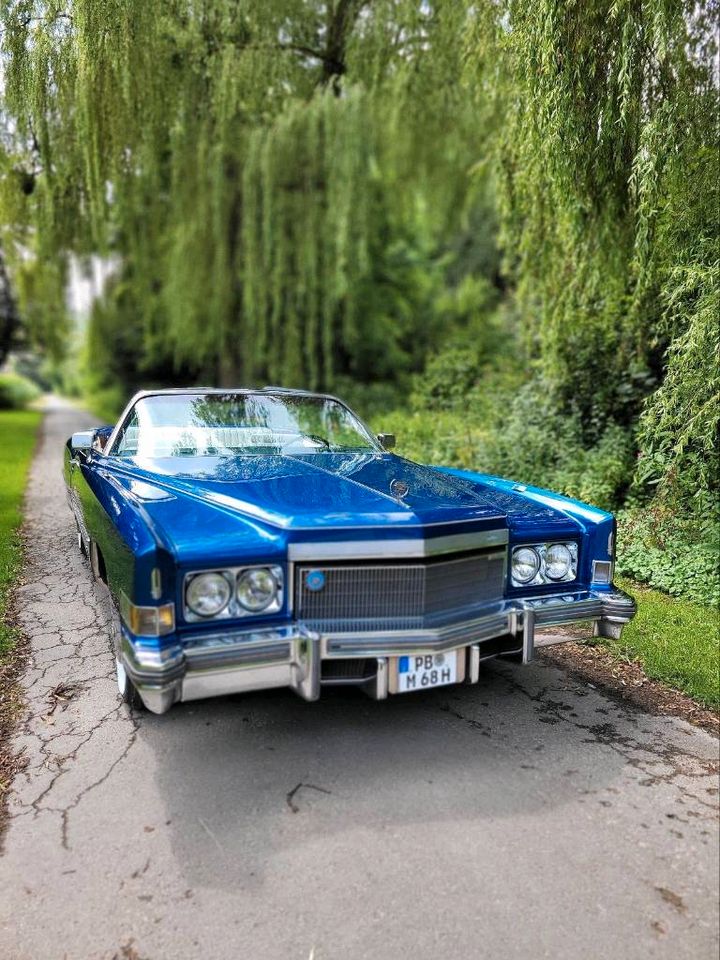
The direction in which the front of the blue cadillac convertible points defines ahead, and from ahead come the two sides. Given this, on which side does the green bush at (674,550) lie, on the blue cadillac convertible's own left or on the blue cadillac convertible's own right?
on the blue cadillac convertible's own left

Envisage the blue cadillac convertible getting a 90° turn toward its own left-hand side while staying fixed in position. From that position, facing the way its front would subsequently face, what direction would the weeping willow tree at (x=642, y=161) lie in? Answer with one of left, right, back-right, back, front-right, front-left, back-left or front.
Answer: front

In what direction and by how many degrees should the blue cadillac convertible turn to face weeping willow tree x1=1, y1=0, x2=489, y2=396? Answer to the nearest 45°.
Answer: approximately 135° to its left

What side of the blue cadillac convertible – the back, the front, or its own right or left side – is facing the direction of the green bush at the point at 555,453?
left
